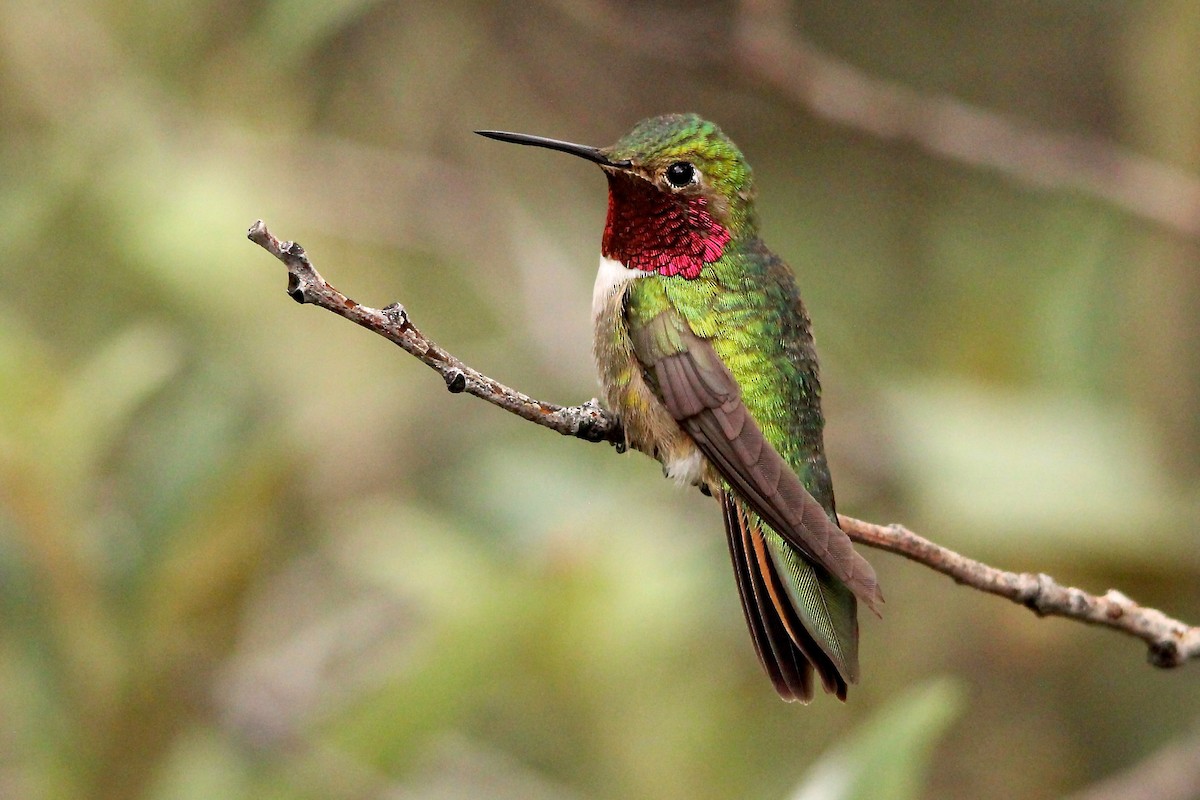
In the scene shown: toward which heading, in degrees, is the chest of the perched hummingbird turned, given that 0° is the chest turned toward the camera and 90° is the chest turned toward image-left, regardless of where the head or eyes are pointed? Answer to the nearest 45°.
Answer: approximately 90°
